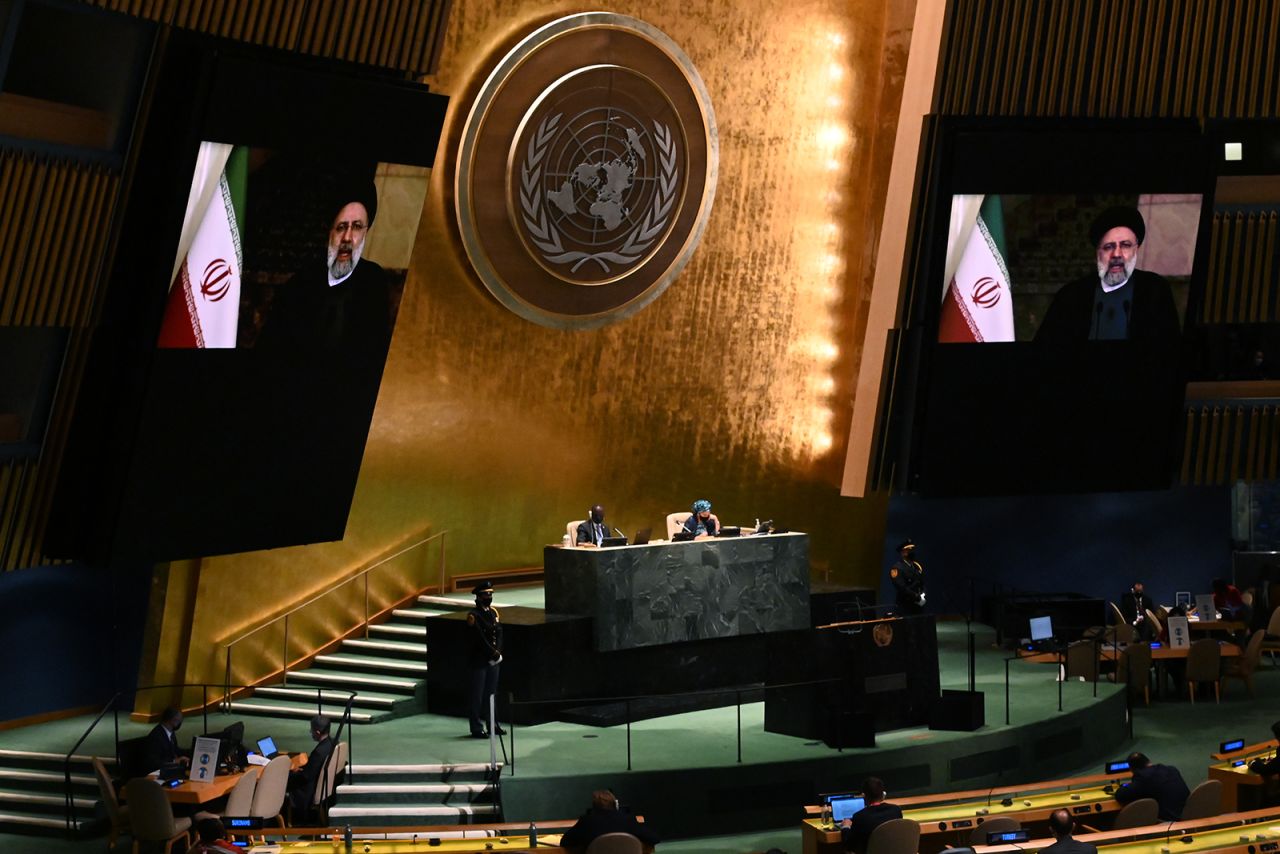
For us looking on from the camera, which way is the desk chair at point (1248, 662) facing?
facing to the left of the viewer

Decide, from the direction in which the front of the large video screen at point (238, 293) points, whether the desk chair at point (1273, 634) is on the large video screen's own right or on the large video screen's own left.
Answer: on the large video screen's own left

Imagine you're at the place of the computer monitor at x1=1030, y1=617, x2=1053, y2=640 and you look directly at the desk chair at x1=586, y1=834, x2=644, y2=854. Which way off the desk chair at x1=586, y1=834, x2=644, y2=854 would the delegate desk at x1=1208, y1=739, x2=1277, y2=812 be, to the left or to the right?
left

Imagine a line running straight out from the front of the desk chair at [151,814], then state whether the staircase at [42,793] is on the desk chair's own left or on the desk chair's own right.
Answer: on the desk chair's own left

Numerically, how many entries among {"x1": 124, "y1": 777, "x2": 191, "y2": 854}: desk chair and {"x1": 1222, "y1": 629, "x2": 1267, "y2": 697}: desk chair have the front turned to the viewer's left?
1

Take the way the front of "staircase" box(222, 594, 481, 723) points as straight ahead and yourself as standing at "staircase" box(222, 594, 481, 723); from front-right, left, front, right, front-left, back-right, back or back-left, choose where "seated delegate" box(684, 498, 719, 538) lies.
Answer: back-left

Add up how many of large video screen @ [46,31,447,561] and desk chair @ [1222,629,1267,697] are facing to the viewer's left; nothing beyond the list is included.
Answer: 1

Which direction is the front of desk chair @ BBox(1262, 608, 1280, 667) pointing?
to the viewer's left

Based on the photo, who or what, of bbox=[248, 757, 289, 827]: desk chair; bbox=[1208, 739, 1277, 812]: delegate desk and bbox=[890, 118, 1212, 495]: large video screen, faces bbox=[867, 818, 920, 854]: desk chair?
the large video screen
